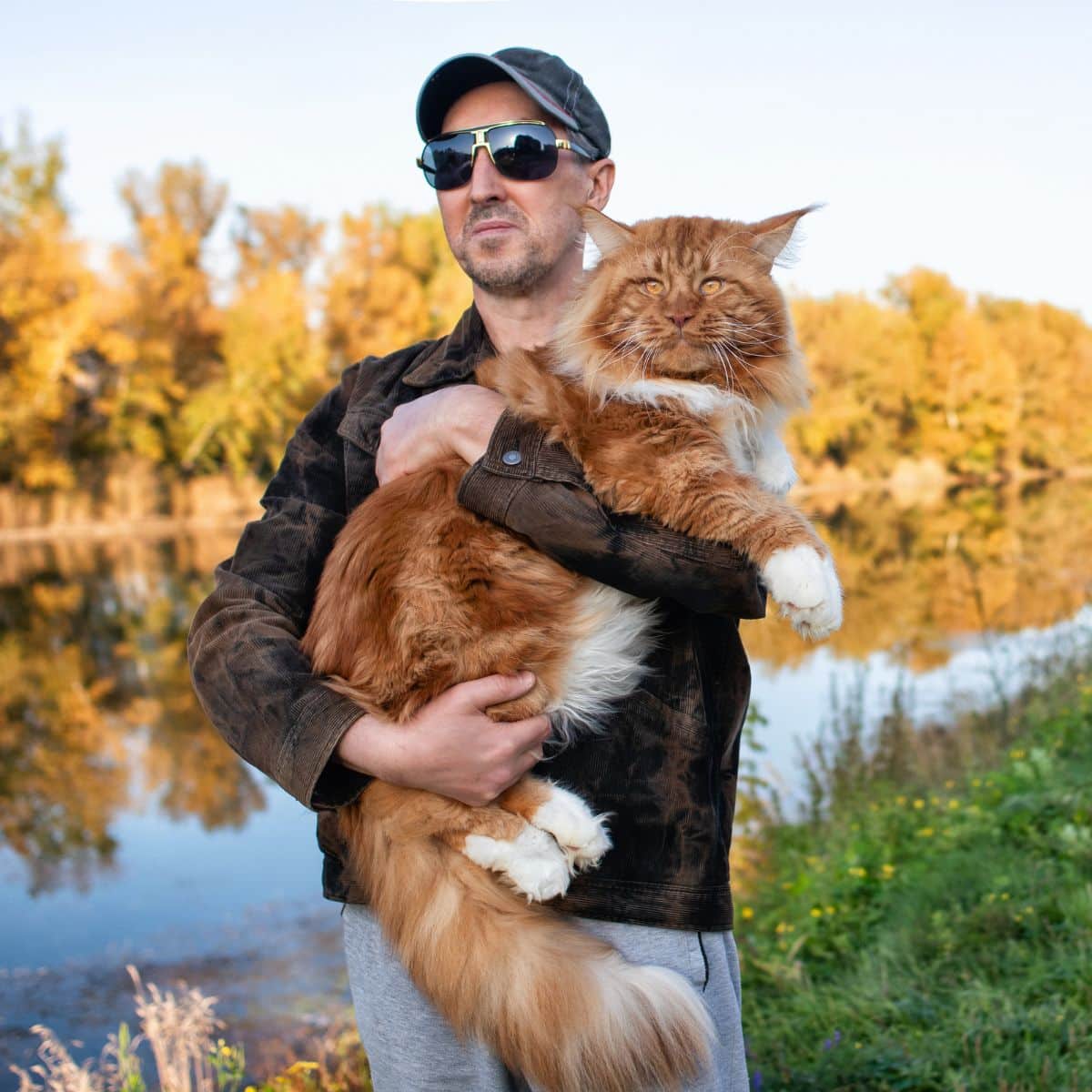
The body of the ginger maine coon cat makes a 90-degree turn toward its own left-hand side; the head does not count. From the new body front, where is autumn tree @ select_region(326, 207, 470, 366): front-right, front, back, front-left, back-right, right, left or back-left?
front-left

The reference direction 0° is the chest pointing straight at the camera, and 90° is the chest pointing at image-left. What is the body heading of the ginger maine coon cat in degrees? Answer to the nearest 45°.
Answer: approximately 315°

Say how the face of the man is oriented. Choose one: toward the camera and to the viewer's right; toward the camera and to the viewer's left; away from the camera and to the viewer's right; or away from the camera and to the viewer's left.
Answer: toward the camera and to the viewer's left

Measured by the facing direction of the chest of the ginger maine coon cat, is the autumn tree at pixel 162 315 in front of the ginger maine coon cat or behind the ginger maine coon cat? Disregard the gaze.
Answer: behind

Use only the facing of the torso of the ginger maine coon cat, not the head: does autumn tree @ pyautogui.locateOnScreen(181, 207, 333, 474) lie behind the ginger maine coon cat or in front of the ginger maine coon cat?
behind

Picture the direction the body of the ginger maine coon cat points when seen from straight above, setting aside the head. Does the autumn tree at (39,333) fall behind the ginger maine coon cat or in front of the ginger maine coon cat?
behind
